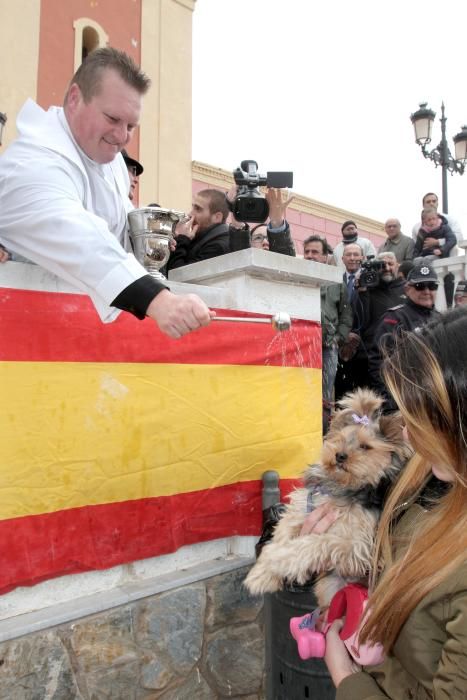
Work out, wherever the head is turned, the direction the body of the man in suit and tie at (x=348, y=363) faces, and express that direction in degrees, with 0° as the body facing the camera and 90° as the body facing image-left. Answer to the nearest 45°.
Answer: approximately 0°

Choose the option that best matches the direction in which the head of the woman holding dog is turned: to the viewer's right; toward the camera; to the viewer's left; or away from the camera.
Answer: to the viewer's left

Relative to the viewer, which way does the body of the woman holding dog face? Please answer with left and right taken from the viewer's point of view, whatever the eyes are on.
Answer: facing to the left of the viewer

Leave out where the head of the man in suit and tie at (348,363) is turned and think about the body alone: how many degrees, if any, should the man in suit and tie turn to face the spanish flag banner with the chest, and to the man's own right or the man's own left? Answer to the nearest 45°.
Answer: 0° — they already face it

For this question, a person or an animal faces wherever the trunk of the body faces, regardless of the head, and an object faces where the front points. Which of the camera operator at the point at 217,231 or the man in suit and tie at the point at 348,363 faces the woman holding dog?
the man in suit and tie

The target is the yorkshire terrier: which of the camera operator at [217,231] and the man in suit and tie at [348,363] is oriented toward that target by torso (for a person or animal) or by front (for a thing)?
the man in suit and tie
